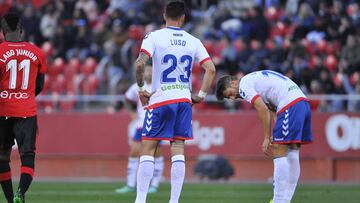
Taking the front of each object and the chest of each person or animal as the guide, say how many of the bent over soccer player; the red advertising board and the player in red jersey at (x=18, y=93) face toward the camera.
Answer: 1

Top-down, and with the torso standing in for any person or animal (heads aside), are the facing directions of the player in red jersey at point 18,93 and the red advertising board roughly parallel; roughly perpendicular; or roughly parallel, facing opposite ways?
roughly parallel, facing opposite ways

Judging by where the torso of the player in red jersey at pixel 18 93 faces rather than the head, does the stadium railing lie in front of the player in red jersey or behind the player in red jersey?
in front

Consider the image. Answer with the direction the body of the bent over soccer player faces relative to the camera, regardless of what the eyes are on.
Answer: to the viewer's left

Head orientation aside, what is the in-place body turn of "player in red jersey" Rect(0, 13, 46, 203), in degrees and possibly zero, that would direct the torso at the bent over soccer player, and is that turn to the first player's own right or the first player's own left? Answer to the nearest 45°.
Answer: approximately 90° to the first player's own right

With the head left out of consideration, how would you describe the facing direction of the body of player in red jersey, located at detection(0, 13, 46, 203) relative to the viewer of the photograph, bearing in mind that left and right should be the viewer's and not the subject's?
facing away from the viewer

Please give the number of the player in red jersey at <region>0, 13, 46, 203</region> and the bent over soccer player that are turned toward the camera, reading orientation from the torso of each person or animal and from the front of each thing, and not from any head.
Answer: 0

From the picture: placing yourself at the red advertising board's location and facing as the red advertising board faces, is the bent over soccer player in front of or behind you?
in front

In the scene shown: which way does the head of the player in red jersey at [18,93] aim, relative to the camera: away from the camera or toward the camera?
away from the camera

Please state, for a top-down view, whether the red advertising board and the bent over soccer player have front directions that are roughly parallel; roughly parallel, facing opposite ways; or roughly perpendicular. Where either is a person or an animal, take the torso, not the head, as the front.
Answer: roughly perpendicular

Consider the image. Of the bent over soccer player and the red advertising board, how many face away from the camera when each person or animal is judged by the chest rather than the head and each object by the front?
0

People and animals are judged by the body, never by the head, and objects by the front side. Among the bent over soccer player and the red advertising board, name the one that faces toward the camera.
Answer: the red advertising board

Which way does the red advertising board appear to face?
toward the camera

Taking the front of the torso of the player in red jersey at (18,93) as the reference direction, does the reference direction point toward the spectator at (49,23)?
yes

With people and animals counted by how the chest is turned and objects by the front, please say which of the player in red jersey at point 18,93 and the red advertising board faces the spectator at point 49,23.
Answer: the player in red jersey
